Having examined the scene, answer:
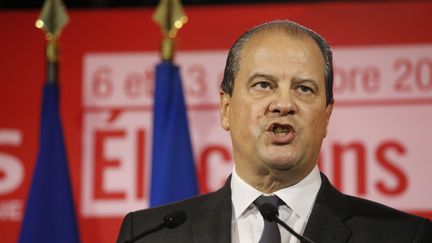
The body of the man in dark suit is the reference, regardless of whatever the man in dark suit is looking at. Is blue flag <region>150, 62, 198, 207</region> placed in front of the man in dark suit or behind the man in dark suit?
behind

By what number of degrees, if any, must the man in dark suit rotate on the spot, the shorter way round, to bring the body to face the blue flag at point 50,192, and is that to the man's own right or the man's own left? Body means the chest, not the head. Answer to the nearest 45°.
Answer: approximately 135° to the man's own right

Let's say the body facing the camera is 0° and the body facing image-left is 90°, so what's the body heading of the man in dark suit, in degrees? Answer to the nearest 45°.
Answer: approximately 0°
